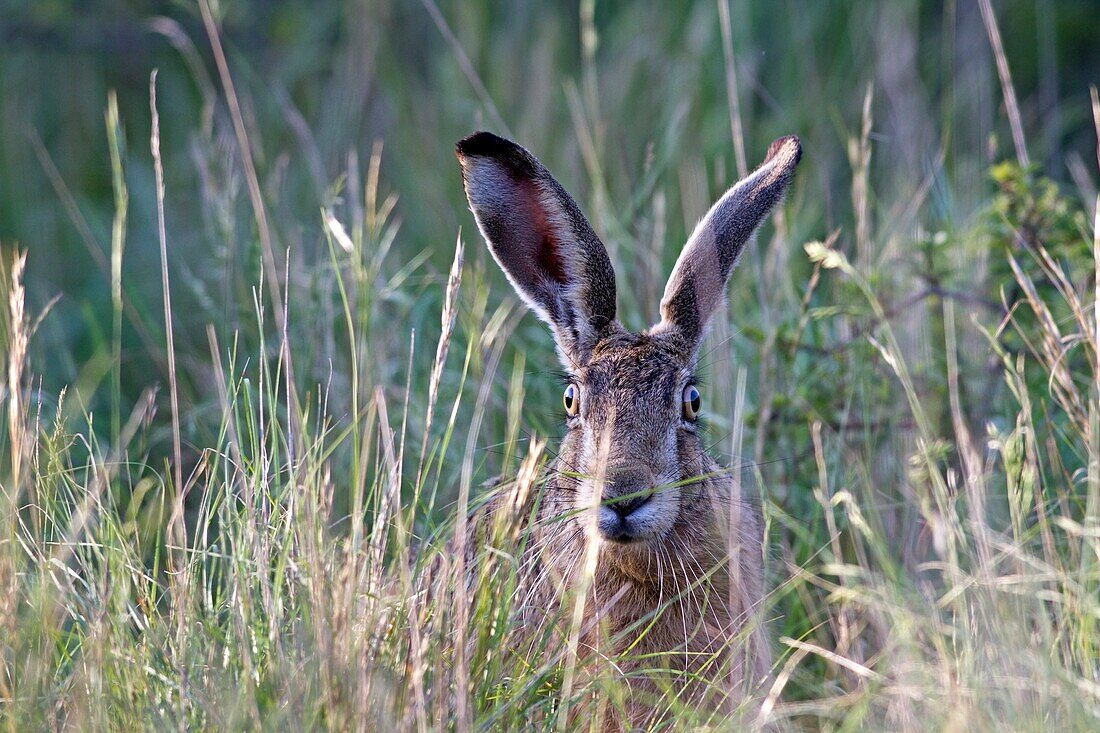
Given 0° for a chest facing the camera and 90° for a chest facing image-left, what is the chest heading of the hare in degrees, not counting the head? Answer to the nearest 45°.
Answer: approximately 0°
